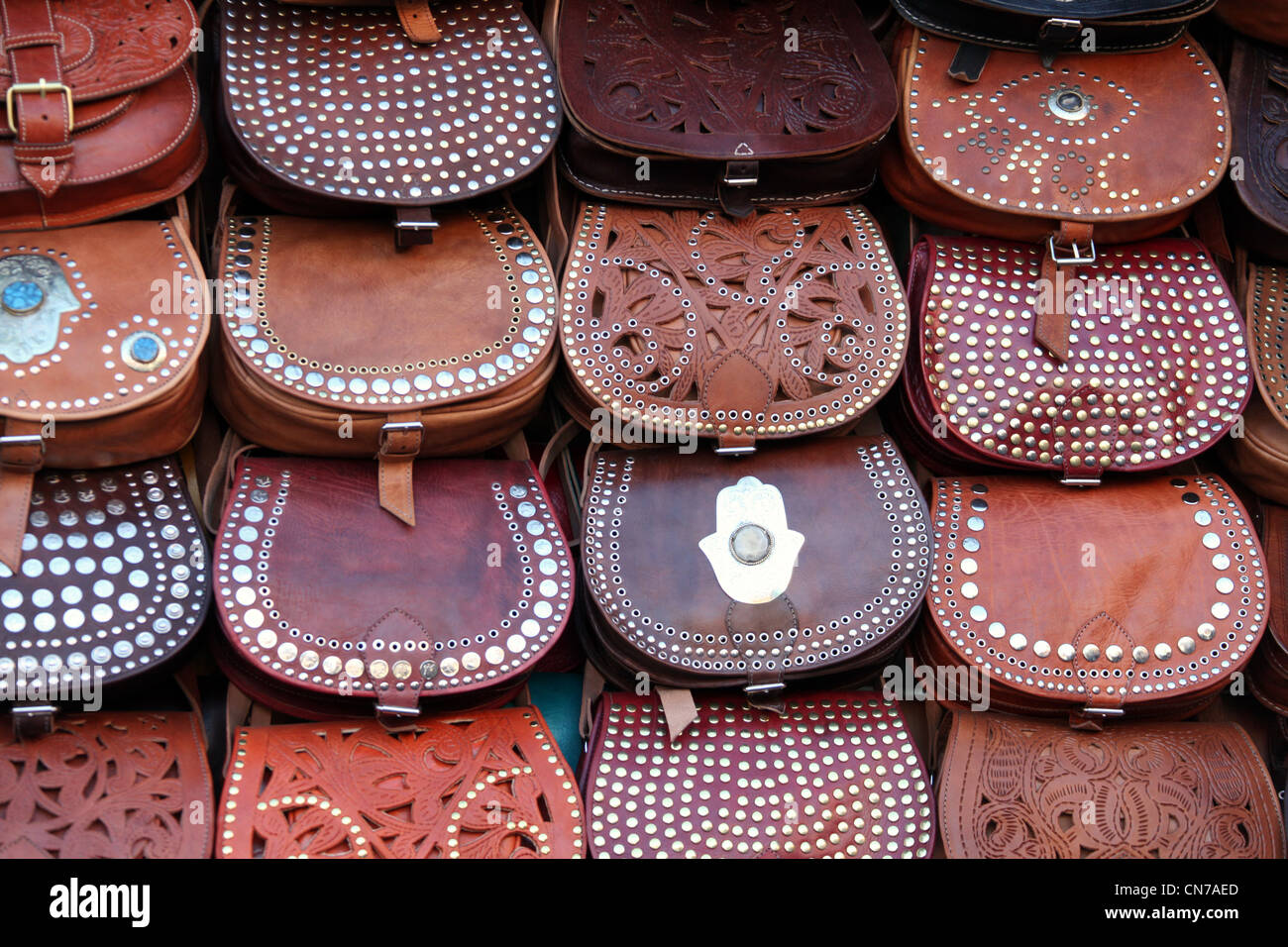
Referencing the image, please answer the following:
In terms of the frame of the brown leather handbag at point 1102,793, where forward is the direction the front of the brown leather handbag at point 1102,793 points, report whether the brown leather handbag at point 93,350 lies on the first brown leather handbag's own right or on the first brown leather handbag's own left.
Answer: on the first brown leather handbag's own right

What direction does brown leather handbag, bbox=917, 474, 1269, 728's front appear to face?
toward the camera

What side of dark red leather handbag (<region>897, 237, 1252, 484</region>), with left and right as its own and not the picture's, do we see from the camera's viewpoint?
front

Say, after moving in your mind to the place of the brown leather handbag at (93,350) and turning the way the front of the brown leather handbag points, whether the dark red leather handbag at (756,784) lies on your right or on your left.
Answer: on your left

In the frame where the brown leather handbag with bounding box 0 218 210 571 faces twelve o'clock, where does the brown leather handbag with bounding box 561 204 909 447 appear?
the brown leather handbag with bounding box 561 204 909 447 is roughly at 9 o'clock from the brown leather handbag with bounding box 0 218 210 571.

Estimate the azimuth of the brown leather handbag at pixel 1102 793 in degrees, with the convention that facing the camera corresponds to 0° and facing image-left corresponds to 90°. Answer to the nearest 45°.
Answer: approximately 0°

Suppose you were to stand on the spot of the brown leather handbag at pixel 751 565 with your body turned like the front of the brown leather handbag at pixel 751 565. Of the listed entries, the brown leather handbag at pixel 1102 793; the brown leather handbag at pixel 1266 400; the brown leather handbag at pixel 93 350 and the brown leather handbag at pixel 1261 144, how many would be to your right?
1

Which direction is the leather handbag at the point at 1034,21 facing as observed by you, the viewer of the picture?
facing the viewer

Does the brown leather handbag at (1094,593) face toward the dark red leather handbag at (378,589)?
no

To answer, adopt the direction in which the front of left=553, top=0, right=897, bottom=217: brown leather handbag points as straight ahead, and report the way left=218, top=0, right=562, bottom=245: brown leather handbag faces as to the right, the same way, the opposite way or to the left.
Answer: the same way

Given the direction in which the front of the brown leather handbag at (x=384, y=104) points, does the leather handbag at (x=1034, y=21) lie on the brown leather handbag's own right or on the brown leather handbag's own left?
on the brown leather handbag's own left

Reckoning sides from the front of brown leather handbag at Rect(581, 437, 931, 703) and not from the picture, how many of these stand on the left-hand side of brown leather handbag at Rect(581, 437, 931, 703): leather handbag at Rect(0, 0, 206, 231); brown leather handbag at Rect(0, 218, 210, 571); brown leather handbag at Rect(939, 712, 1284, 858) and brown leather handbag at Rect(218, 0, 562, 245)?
1

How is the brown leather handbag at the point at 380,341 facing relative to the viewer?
toward the camera

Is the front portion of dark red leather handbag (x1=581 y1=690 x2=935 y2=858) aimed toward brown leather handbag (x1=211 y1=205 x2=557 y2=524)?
no

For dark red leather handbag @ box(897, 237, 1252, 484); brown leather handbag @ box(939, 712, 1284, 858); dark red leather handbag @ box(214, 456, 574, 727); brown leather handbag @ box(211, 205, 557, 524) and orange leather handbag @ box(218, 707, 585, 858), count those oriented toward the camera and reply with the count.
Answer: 5

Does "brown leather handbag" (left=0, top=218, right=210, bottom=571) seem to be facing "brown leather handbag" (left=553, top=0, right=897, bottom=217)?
no

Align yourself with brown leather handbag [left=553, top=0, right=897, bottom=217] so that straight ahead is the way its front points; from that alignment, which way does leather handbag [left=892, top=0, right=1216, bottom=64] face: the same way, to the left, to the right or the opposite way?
the same way

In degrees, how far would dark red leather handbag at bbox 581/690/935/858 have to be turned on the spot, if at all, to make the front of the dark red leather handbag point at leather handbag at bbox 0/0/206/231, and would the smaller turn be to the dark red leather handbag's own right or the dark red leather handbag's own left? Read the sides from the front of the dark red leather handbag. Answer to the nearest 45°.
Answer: approximately 90° to the dark red leather handbag's own right
